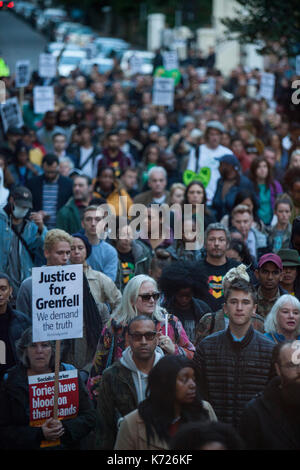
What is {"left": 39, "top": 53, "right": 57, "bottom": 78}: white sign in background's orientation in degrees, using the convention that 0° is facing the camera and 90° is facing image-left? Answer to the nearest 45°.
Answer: approximately 0°

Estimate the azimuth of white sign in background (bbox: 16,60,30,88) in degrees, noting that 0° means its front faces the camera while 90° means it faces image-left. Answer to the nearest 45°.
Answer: approximately 0°

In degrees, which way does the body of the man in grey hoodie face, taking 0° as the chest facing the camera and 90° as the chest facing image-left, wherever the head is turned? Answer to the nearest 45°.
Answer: approximately 315°

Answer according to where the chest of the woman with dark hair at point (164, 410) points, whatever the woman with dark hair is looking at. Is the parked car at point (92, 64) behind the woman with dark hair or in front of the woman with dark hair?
behind

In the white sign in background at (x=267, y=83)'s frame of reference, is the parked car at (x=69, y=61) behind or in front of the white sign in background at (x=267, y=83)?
behind

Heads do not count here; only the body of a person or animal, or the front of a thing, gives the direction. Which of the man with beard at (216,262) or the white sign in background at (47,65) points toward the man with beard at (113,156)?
the white sign in background

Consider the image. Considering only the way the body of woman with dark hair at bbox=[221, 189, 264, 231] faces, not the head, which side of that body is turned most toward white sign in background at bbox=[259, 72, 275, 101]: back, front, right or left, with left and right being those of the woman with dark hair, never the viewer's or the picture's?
back

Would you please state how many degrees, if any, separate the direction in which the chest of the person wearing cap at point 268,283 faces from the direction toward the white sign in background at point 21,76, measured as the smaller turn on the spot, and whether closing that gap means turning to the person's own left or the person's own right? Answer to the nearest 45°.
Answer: approximately 135° to the person's own right

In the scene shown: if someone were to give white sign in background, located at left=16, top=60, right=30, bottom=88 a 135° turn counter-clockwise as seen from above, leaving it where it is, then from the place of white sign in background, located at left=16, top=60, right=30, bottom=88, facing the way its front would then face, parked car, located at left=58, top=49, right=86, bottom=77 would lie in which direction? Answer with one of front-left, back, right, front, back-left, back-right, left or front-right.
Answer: front-left

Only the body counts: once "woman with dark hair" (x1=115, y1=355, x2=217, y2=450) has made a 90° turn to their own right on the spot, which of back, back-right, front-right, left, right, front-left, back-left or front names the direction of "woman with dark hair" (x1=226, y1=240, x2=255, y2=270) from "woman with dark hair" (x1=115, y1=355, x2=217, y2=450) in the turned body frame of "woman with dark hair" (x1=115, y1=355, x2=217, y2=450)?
back-right

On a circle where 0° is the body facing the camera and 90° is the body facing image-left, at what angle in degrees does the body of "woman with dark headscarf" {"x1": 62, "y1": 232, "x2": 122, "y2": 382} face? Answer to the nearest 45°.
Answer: approximately 45°
